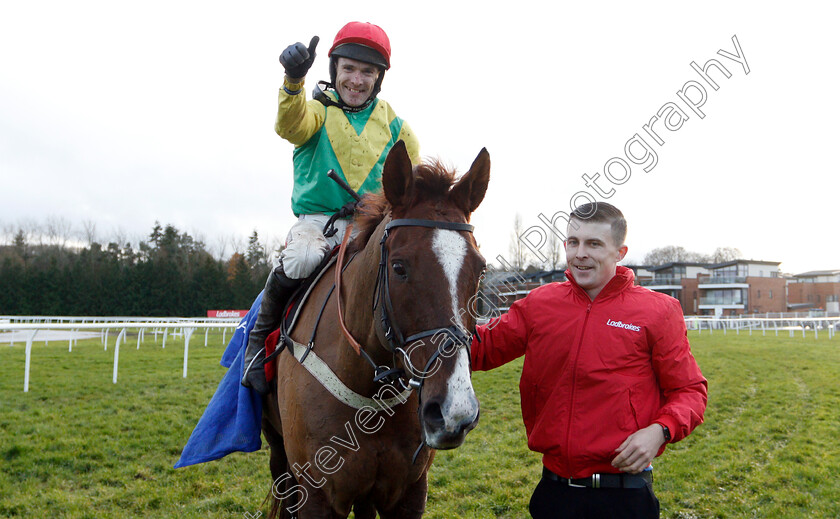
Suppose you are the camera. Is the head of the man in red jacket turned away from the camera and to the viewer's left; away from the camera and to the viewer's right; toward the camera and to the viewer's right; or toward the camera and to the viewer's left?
toward the camera and to the viewer's left

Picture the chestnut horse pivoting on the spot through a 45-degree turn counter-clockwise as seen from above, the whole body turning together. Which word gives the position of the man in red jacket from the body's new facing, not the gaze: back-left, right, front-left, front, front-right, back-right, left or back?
front
